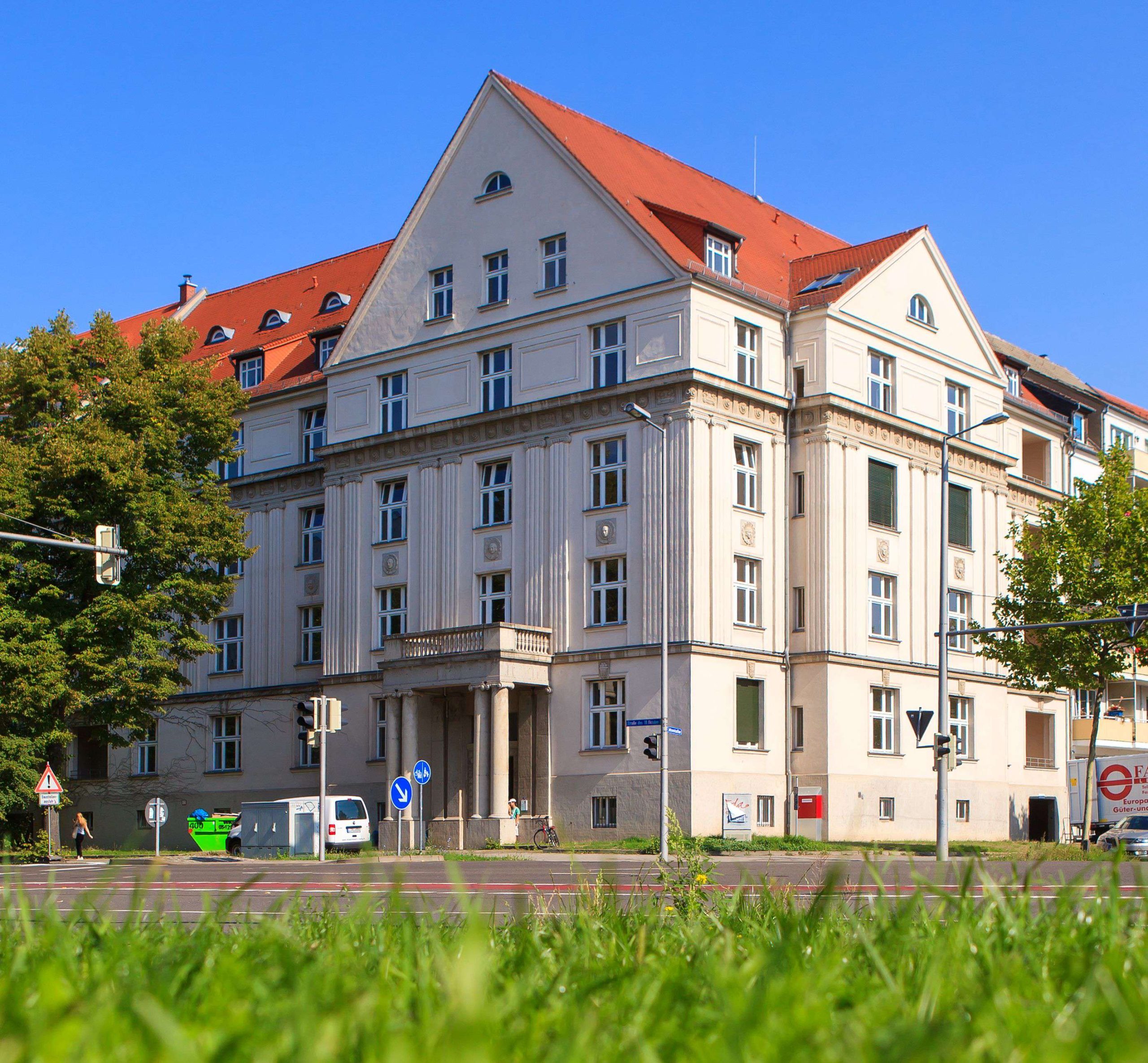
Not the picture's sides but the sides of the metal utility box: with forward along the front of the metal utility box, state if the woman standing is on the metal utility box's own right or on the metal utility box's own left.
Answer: on the metal utility box's own right

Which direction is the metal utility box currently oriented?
toward the camera

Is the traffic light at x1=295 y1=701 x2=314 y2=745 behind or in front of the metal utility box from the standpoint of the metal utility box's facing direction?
in front

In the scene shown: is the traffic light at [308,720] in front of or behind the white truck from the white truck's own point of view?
behind

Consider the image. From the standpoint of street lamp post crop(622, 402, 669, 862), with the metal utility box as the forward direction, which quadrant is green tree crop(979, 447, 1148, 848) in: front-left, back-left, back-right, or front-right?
back-right

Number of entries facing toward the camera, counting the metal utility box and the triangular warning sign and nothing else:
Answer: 2

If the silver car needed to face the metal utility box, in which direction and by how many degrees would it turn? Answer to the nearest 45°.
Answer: approximately 45° to its right

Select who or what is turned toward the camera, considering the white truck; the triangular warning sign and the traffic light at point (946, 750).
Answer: the triangular warning sign

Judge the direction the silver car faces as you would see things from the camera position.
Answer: facing the viewer and to the left of the viewer
